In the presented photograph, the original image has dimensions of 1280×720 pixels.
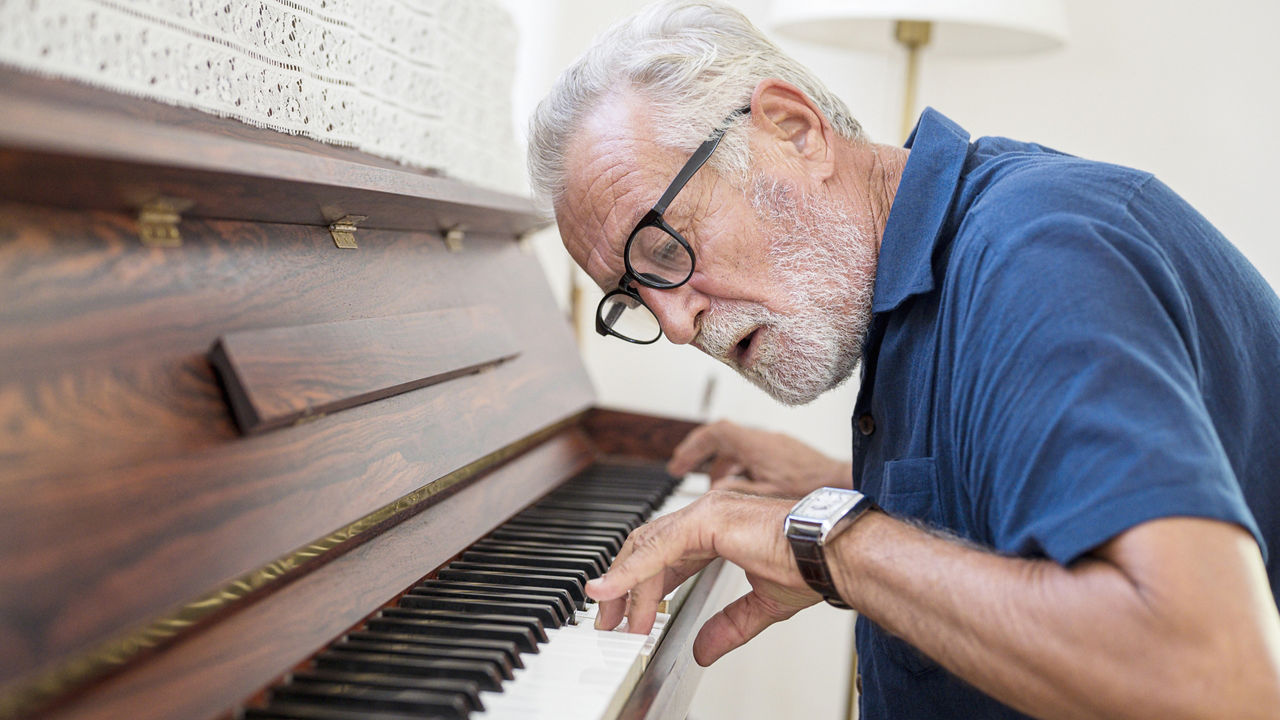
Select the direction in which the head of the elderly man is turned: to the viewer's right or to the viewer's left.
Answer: to the viewer's left

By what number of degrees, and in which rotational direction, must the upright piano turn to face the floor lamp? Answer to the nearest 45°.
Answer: approximately 90° to its left

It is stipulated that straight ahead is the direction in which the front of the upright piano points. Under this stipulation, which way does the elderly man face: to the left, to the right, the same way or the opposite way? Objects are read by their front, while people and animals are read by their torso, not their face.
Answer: the opposite way

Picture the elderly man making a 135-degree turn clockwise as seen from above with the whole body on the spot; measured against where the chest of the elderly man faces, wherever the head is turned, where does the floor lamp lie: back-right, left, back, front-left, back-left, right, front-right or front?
front-left

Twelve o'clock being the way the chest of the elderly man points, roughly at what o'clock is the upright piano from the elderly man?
The upright piano is roughly at 11 o'clock from the elderly man.

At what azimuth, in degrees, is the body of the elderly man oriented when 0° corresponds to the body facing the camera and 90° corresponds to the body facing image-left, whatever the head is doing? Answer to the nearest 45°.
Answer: approximately 90°

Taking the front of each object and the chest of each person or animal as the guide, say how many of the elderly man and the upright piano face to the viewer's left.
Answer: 1

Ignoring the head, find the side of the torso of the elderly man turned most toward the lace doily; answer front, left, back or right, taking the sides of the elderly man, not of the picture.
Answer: front
